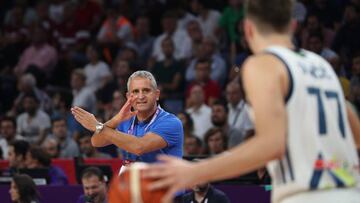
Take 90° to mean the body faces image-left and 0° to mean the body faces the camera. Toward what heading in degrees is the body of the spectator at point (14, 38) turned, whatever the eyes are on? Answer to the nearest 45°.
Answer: approximately 45°

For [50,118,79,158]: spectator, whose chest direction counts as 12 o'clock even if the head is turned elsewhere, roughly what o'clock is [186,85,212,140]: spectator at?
[186,85,212,140]: spectator is roughly at 8 o'clock from [50,118,79,158]: spectator.

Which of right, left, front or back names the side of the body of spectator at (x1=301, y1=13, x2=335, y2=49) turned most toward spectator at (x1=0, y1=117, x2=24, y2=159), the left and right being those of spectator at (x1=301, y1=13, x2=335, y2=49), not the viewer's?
right

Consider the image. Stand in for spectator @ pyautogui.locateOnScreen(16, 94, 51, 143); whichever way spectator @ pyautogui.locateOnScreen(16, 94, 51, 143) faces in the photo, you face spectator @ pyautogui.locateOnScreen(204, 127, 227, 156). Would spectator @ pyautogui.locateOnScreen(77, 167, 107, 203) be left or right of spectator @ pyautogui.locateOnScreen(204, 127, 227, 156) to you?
right

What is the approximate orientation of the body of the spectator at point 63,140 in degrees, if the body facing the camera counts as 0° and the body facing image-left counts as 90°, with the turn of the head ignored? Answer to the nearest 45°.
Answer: approximately 45°

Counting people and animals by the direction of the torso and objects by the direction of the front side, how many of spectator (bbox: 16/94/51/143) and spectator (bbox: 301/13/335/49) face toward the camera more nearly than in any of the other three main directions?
2

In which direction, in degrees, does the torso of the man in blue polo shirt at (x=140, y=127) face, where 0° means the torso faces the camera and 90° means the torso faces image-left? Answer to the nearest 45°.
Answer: approximately 45°
